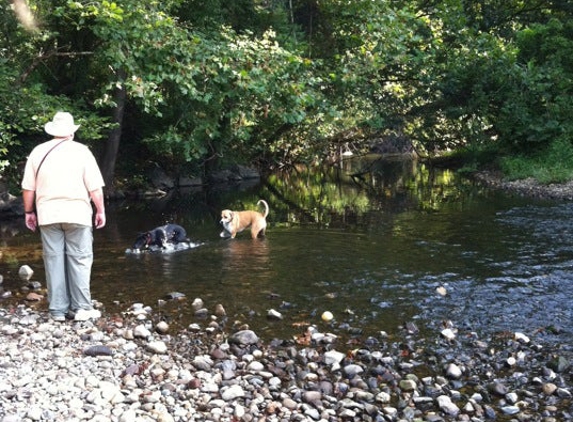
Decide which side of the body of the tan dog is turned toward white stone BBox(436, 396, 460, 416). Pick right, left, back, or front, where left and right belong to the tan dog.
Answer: left

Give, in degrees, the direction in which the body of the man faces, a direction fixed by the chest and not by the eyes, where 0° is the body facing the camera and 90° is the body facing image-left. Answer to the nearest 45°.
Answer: approximately 180°

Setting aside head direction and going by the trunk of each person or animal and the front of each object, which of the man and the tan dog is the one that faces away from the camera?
the man

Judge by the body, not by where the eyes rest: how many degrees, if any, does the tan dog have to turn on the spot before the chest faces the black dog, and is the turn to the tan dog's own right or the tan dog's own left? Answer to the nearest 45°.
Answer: approximately 45° to the tan dog's own left

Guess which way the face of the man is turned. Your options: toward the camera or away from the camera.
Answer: away from the camera

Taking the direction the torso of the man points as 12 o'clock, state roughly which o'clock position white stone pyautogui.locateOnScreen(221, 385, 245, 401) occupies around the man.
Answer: The white stone is roughly at 5 o'clock from the man.

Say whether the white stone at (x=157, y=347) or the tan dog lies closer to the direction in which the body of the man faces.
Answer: the tan dog

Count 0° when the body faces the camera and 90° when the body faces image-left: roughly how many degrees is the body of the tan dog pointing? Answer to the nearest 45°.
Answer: approximately 90°

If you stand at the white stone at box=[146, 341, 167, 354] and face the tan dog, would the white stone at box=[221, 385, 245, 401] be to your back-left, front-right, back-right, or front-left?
back-right

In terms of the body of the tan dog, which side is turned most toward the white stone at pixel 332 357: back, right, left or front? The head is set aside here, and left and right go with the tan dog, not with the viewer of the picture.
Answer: left

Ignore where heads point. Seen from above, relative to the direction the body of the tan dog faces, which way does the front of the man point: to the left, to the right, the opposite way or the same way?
to the right

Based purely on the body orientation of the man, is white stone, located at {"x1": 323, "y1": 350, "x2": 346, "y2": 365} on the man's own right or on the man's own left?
on the man's own right

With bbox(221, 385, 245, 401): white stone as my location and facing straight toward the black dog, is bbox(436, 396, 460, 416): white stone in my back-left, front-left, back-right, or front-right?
back-right

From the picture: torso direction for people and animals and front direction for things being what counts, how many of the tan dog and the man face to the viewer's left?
1

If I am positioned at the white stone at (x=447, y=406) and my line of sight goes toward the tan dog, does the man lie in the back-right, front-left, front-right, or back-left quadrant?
front-left

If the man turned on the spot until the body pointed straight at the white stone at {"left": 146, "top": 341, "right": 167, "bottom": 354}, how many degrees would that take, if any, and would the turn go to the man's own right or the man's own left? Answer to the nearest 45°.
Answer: approximately 135° to the man's own right
